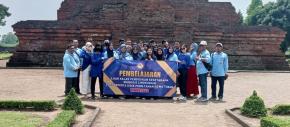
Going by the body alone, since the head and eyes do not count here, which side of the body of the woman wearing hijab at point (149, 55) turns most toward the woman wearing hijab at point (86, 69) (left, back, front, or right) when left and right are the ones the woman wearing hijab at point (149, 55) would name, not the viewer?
right

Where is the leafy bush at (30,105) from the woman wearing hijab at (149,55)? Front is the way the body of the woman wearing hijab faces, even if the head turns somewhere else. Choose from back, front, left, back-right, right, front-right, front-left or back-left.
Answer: front-right

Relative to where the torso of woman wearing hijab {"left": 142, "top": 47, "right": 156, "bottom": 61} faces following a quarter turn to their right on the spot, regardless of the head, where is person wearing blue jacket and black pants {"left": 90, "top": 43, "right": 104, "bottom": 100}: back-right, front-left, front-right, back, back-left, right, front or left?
front

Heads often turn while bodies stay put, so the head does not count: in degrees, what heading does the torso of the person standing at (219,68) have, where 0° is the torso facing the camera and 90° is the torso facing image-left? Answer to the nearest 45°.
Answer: approximately 0°

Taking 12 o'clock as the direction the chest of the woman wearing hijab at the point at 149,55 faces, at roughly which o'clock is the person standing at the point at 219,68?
The person standing is roughly at 9 o'clock from the woman wearing hijab.

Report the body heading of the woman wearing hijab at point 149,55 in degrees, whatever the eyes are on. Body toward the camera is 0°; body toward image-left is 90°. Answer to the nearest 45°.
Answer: approximately 0°

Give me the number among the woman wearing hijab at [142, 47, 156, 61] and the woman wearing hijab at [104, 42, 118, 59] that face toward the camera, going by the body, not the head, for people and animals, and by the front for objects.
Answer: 2

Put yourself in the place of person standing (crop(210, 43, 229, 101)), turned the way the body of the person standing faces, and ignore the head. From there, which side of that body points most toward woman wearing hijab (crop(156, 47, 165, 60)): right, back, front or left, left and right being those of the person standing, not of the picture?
right

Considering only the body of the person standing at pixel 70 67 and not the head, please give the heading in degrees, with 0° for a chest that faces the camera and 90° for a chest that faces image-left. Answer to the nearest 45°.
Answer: approximately 315°

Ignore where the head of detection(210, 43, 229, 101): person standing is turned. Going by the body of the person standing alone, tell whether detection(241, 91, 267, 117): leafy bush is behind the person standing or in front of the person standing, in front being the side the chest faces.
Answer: in front

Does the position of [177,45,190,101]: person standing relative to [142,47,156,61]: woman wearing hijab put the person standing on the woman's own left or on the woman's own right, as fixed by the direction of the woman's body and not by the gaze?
on the woman's own left

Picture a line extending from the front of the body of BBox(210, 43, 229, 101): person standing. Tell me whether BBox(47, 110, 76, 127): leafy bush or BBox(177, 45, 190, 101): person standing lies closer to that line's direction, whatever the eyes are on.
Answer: the leafy bush

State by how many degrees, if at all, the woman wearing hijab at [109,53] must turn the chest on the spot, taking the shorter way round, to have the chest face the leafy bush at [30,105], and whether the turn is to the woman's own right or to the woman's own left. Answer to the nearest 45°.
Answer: approximately 45° to the woman's own right

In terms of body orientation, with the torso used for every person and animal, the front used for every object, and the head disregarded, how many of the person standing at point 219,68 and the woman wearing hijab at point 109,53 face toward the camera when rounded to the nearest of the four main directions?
2
